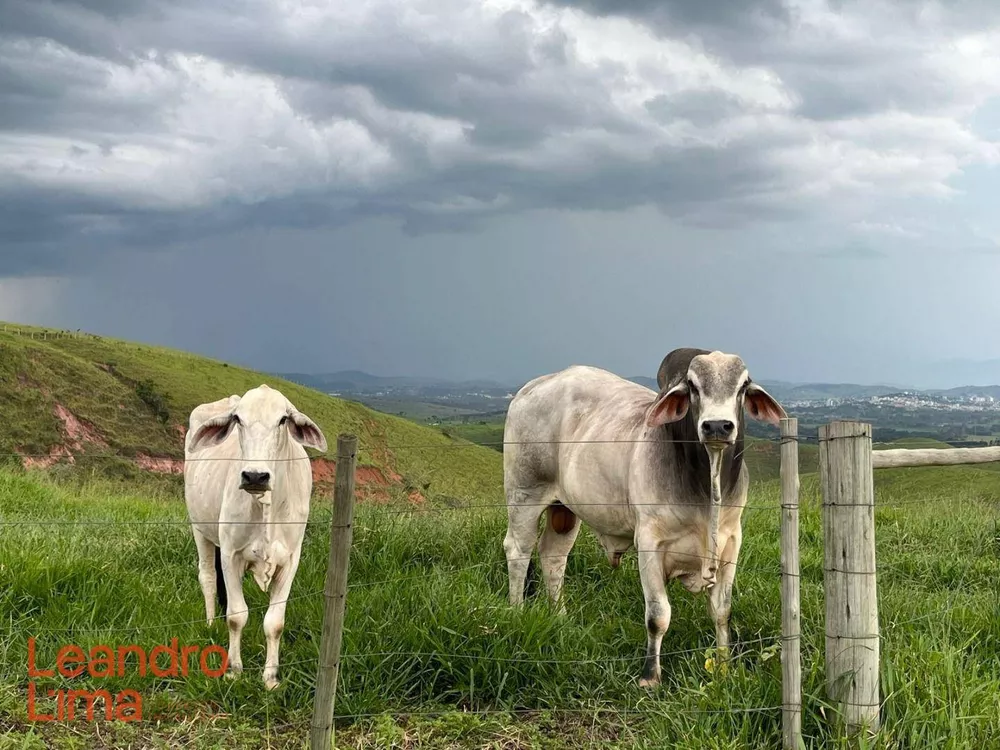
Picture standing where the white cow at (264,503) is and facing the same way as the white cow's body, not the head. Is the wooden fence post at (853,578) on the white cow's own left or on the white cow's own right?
on the white cow's own left

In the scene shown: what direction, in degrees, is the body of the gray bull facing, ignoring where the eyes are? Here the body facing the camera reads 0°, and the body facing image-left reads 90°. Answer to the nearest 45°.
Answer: approximately 315°

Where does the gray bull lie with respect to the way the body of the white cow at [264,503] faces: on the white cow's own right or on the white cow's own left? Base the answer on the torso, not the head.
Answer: on the white cow's own left

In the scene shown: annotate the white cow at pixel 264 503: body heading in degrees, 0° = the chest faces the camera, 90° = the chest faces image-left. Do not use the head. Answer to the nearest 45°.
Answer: approximately 0°

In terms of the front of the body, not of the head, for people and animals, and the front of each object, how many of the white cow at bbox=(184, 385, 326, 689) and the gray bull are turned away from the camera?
0

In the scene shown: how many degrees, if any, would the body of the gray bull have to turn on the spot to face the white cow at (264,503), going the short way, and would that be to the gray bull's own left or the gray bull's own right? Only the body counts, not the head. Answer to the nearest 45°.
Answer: approximately 135° to the gray bull's own right

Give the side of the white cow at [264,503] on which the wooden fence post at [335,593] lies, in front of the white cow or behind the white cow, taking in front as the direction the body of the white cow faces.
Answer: in front
